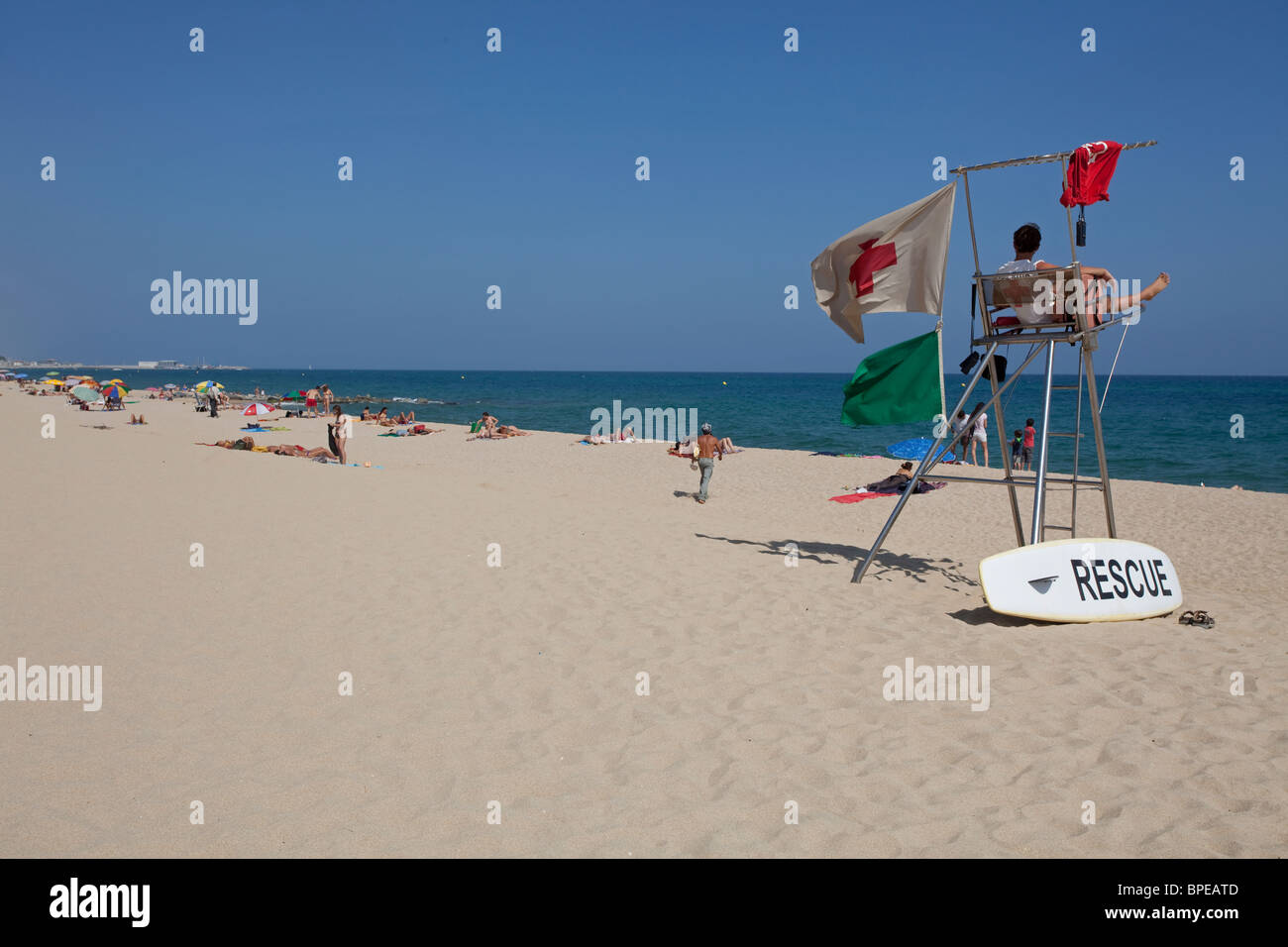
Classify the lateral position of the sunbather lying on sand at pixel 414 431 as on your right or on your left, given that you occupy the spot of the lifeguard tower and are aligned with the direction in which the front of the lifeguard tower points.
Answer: on your left

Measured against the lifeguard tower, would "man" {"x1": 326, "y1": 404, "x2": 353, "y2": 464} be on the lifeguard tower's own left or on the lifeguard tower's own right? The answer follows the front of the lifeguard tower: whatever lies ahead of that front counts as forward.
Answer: on the lifeguard tower's own left

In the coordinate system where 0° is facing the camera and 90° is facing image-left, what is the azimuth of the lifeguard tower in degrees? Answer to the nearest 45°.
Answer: approximately 225°
